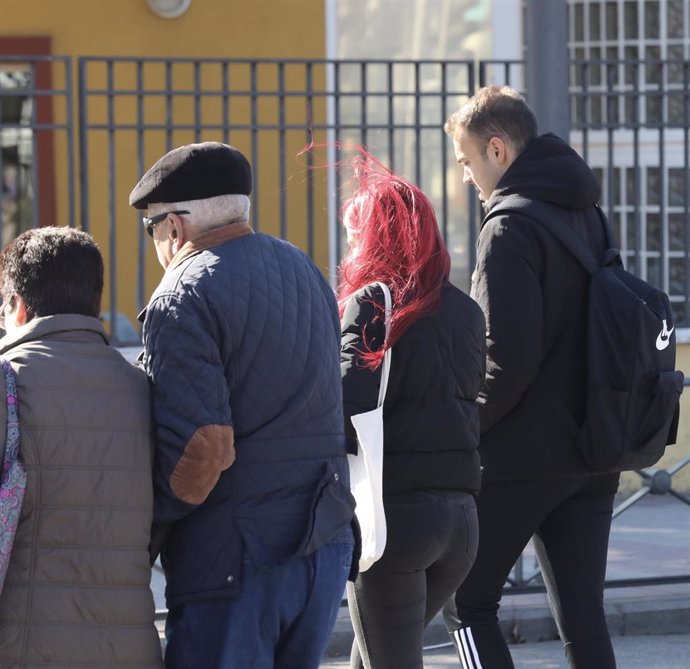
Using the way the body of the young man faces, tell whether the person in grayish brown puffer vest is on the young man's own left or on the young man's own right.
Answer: on the young man's own left

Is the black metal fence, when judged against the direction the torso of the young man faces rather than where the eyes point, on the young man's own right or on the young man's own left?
on the young man's own right

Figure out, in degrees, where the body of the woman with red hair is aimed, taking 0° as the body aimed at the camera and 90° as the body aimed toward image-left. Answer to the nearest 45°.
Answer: approximately 135°

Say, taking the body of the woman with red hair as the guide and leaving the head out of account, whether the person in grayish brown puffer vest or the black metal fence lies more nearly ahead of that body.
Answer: the black metal fence

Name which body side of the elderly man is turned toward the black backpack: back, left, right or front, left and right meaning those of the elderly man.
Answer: right

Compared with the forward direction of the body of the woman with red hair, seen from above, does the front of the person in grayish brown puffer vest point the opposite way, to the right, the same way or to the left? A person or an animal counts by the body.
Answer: the same way

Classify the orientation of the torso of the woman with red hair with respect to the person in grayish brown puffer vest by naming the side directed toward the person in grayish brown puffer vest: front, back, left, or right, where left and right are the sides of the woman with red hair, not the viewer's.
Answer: left

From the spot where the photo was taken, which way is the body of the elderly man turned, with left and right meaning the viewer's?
facing away from the viewer and to the left of the viewer

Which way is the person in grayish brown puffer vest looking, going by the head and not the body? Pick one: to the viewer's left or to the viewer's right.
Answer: to the viewer's left
